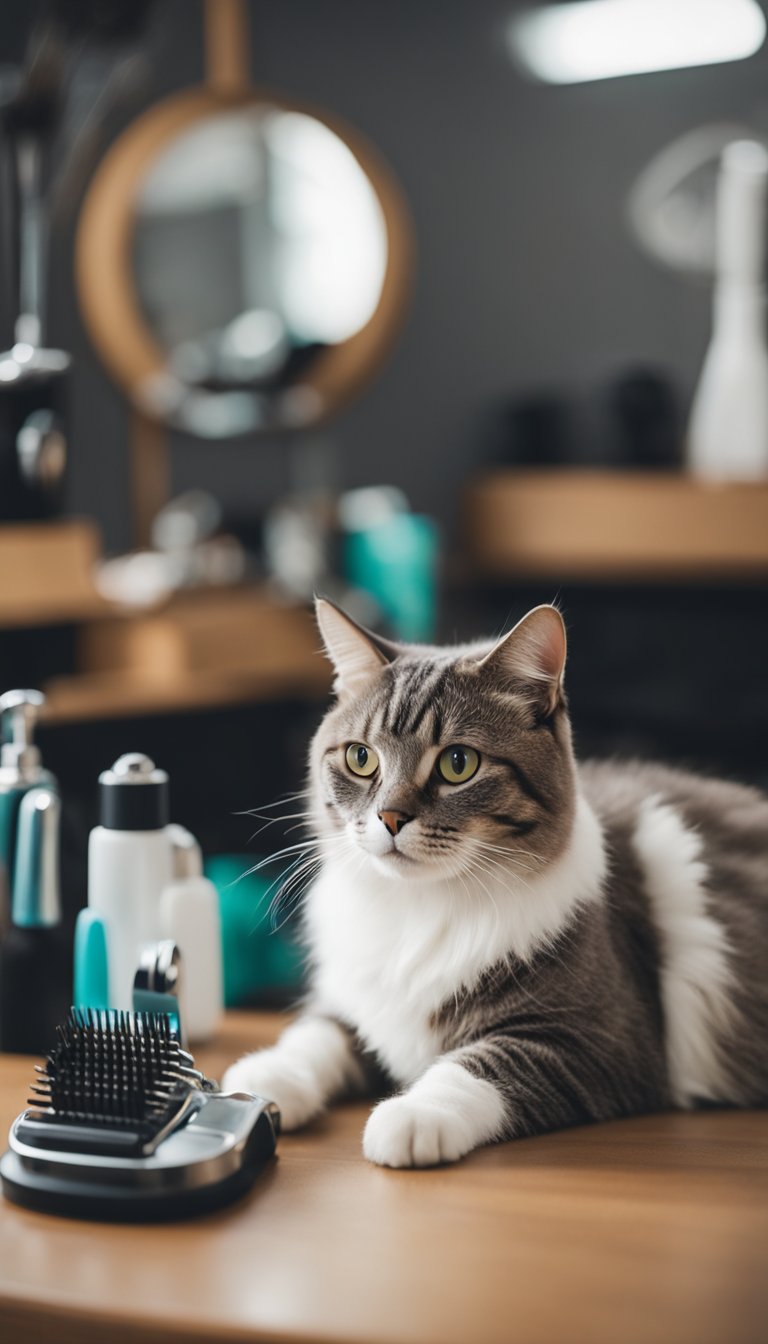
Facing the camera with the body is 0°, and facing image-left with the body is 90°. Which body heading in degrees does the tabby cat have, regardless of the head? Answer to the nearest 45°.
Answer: approximately 45°

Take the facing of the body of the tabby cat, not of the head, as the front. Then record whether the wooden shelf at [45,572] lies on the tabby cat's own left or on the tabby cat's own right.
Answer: on the tabby cat's own right

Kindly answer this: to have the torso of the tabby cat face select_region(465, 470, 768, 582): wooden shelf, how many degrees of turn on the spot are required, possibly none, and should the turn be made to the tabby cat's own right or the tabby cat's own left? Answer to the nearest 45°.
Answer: approximately 135° to the tabby cat's own right

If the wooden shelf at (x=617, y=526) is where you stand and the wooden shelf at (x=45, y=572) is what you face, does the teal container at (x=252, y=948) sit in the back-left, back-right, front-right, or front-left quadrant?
front-left

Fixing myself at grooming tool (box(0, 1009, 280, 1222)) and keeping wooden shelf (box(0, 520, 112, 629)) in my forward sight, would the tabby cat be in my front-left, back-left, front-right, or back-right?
front-right

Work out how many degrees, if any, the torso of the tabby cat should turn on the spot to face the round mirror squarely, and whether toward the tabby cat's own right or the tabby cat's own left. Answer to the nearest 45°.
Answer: approximately 135° to the tabby cat's own right
